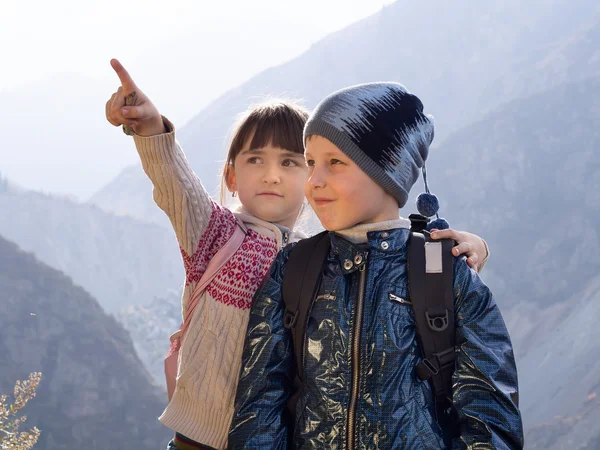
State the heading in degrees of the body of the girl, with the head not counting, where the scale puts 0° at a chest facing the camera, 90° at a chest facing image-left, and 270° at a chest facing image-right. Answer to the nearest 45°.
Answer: approximately 315°

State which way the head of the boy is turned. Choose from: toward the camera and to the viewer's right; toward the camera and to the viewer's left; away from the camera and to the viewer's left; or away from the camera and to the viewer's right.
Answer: toward the camera and to the viewer's left
